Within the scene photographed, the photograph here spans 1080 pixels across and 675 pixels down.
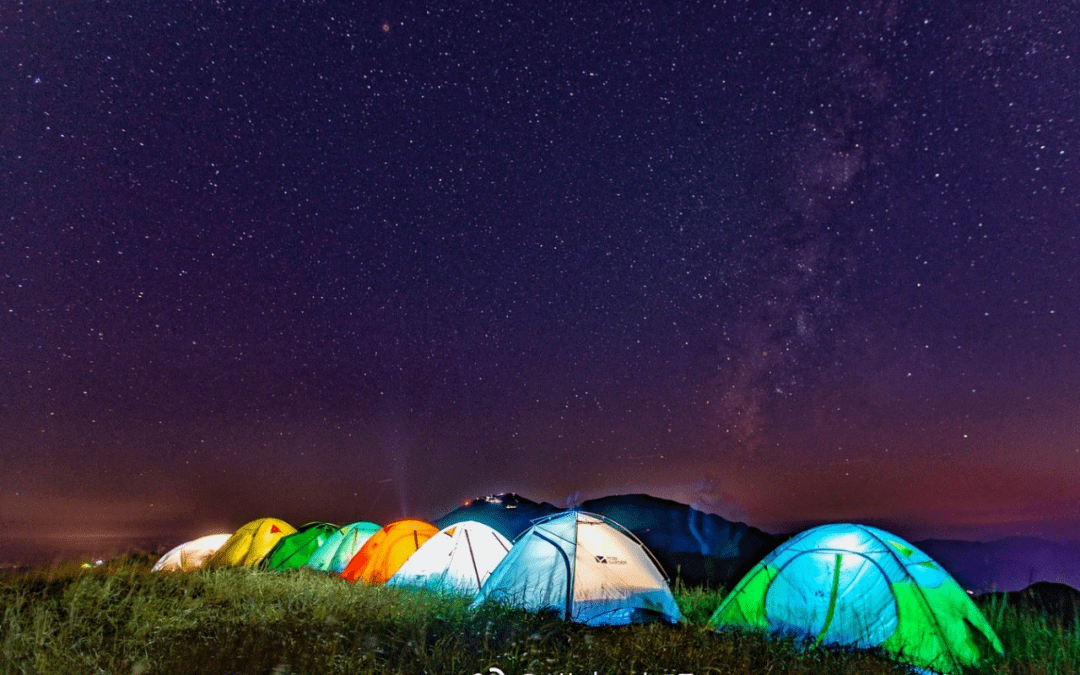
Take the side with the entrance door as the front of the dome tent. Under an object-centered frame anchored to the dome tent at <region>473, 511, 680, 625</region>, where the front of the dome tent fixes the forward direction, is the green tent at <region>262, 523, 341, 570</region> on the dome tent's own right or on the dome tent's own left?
on the dome tent's own right

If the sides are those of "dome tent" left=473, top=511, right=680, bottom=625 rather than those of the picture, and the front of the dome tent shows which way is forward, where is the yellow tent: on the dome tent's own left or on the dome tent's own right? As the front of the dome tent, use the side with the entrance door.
on the dome tent's own right

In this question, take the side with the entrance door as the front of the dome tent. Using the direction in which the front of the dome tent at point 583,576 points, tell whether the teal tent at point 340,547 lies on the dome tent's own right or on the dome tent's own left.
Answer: on the dome tent's own right

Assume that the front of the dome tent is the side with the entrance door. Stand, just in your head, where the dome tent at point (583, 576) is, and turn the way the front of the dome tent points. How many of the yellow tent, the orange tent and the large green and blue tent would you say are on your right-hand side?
2

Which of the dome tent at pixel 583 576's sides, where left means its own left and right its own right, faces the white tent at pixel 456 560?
right

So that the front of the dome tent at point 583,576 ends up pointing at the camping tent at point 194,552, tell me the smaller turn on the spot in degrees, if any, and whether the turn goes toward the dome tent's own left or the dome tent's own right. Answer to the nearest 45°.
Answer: approximately 90° to the dome tent's own right

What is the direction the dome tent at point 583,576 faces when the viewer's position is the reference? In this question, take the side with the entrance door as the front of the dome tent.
facing the viewer and to the left of the viewer
